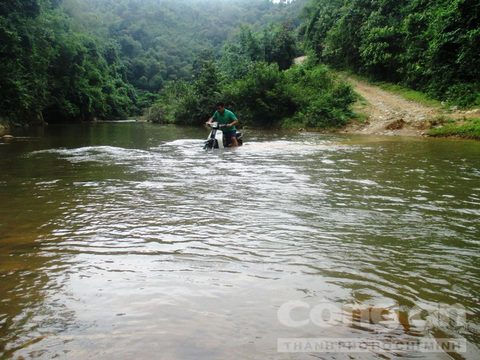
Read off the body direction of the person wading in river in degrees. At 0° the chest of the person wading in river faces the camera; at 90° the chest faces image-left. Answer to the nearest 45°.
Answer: approximately 45°

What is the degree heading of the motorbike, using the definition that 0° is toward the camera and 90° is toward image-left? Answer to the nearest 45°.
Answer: approximately 45°
